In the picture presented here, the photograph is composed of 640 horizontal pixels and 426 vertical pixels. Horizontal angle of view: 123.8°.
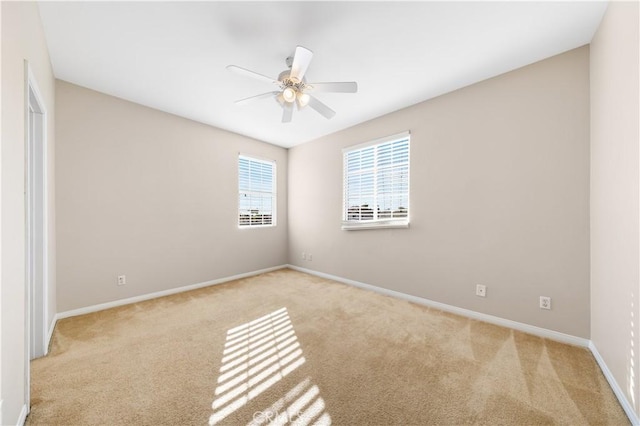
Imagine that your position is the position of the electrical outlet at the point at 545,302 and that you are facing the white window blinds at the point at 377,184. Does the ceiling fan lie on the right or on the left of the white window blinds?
left

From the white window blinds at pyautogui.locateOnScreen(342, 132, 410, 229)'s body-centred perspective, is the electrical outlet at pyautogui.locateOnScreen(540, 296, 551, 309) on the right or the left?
on its left

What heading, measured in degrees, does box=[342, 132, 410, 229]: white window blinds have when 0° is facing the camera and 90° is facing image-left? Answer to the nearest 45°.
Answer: approximately 45°

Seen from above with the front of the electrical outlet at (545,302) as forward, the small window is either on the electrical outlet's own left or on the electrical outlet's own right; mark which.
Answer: on the electrical outlet's own right

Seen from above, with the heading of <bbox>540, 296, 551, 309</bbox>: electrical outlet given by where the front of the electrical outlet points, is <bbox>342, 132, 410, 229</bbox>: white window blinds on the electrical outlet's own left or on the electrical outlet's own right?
on the electrical outlet's own right

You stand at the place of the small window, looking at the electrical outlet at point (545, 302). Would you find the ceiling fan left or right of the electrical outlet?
right

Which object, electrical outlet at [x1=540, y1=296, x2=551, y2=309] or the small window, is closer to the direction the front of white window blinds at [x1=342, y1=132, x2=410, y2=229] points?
the small window
